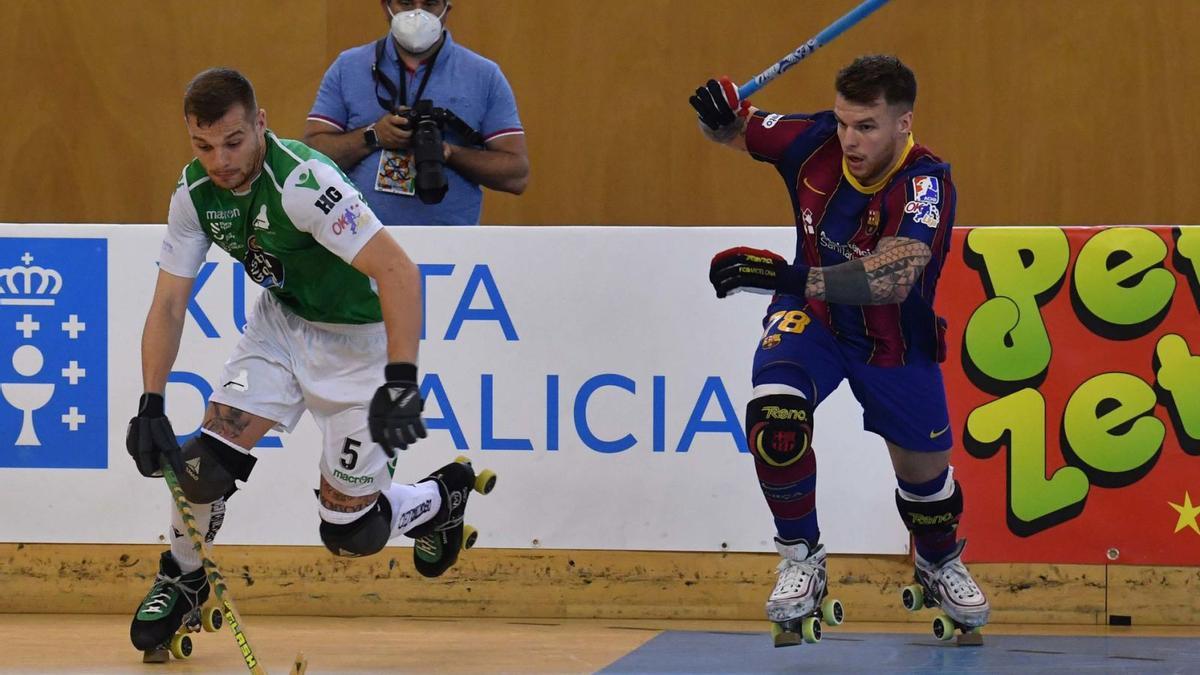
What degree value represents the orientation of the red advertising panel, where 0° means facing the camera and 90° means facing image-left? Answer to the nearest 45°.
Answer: approximately 0°

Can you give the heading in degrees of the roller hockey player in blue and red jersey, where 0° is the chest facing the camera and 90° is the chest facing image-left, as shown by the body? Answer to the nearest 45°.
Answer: approximately 45°

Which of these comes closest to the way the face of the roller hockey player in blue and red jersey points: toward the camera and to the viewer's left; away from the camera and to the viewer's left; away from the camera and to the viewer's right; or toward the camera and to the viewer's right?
toward the camera and to the viewer's left

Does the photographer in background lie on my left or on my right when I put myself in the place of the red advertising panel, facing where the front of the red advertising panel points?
on my right

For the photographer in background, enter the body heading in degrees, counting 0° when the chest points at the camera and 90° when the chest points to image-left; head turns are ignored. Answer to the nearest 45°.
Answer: approximately 0°

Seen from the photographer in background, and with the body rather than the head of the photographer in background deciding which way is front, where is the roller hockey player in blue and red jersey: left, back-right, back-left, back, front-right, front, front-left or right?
front-left

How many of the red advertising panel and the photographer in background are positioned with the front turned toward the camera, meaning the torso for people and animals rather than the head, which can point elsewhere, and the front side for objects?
2
